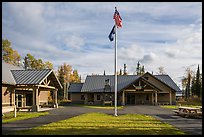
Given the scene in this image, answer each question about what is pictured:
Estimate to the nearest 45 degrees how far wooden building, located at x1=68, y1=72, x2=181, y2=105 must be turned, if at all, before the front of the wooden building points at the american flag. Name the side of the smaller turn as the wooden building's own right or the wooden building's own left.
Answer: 0° — it already faces it

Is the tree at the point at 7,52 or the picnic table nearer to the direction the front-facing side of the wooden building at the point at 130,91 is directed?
the picnic table

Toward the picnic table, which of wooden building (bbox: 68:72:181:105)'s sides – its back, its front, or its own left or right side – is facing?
front

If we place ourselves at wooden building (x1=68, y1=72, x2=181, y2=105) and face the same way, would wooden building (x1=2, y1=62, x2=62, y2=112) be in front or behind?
in front

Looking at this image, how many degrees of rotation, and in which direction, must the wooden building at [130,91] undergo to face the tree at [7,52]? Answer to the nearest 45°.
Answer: approximately 90° to its right

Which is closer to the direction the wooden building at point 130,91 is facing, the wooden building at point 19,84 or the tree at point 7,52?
the wooden building

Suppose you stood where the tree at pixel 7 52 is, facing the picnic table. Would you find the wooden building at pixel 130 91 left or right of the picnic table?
left

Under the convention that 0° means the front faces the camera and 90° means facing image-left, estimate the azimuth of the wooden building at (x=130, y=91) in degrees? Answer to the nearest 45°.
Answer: approximately 0°

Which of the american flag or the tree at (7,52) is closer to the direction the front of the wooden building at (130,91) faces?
the american flag

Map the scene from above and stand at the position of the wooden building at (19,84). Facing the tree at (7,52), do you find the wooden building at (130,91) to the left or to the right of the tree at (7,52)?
right
